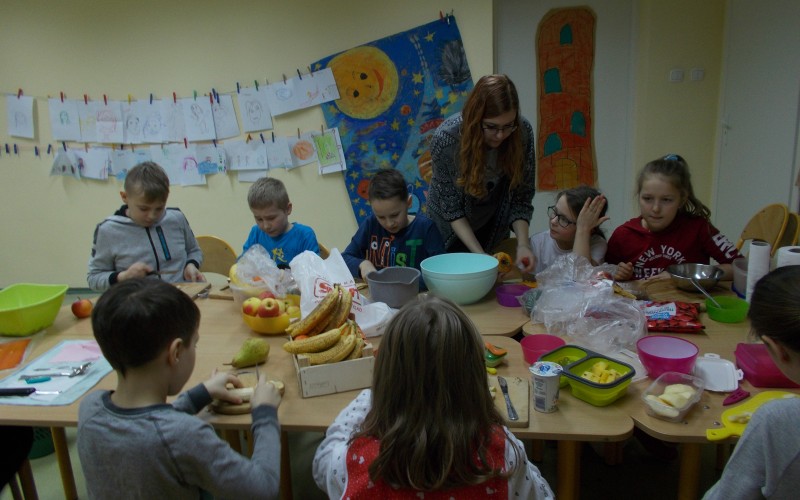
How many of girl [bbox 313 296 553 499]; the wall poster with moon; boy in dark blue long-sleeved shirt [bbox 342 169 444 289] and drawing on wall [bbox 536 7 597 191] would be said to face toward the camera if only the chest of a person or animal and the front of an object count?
3

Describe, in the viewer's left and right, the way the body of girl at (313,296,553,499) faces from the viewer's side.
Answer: facing away from the viewer

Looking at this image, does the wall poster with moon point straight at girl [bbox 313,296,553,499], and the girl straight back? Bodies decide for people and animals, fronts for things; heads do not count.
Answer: yes

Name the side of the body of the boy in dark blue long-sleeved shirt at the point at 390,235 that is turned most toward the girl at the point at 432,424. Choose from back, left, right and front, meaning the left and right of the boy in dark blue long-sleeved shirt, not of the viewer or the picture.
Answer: front

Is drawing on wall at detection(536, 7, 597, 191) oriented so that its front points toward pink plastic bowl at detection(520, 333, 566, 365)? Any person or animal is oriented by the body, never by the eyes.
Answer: yes

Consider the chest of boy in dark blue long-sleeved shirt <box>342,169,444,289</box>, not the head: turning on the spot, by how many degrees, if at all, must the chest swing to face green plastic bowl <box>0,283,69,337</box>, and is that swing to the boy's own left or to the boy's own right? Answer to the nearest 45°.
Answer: approximately 90° to the boy's own right

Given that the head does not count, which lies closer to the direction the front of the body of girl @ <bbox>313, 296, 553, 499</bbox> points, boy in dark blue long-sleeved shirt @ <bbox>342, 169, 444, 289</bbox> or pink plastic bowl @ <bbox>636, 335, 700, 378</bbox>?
the boy in dark blue long-sleeved shirt

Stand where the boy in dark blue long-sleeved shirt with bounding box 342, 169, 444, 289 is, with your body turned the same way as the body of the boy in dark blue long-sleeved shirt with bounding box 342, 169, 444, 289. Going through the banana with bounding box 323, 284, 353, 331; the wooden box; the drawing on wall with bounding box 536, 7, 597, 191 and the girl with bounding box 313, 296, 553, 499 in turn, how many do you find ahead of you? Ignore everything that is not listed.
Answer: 3

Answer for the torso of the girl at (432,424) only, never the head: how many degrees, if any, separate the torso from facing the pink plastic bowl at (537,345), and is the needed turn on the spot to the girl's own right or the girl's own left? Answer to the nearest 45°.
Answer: approximately 45° to the girl's own right

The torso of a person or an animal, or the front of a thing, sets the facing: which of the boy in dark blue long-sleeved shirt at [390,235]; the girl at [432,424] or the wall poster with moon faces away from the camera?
the girl

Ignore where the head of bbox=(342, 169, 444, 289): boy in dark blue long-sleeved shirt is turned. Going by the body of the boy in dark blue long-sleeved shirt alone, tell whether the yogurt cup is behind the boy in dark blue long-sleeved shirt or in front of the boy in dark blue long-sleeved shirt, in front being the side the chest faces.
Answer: in front

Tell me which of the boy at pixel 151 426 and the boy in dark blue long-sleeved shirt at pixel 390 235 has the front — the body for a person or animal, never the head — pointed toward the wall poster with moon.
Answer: the boy

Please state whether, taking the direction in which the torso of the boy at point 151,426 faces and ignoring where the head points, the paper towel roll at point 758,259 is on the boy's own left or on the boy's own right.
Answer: on the boy's own right
